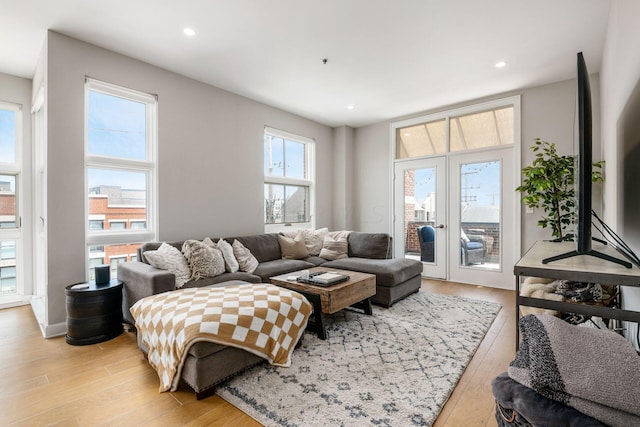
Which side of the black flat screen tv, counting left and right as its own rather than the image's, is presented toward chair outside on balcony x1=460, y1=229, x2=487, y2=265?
right

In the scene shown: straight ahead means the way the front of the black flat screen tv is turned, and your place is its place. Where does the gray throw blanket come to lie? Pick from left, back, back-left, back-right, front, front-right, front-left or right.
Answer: left

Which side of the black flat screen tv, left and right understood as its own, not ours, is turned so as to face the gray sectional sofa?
front

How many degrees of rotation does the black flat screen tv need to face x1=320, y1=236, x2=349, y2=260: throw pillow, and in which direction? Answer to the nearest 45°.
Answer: approximately 45° to its right

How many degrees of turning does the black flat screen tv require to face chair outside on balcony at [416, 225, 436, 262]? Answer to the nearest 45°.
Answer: approximately 45° to its right

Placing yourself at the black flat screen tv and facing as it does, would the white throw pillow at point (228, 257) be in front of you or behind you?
in front

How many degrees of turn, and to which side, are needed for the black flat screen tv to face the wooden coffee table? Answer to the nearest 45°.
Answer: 0° — it already faces it

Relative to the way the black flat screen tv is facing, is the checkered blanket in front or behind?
in front

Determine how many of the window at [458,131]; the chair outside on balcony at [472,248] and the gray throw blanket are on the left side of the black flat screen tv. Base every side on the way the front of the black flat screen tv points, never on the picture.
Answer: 1

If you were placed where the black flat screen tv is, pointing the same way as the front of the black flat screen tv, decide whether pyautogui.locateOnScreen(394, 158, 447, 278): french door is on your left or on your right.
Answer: on your right

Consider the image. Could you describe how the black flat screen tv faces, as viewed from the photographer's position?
facing to the left of the viewer
